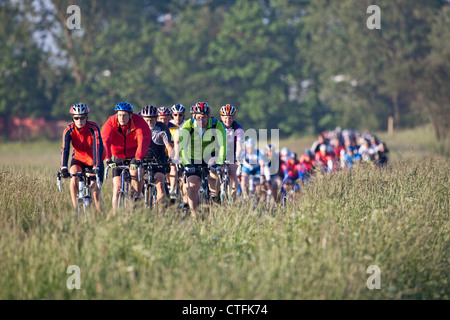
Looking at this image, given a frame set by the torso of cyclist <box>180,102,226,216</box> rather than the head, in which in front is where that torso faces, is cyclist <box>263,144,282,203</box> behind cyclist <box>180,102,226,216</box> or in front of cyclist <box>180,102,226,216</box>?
behind

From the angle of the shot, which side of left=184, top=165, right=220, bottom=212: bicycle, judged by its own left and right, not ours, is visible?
front

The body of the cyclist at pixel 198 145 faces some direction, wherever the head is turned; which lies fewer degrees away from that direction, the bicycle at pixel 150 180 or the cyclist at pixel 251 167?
the bicycle

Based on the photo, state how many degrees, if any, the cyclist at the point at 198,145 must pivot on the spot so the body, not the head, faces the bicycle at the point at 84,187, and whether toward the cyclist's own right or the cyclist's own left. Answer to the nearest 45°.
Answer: approximately 45° to the cyclist's own right

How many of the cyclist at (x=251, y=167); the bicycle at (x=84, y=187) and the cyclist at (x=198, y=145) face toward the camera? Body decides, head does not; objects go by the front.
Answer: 3

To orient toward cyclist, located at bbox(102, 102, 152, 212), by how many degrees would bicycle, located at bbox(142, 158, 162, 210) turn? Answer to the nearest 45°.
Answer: approximately 45° to its right

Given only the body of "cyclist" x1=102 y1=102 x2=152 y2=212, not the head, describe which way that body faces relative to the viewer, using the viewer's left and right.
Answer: facing the viewer

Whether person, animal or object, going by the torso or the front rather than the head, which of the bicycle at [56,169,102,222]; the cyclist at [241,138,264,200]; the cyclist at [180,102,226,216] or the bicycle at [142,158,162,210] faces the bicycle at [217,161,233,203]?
the cyclist at [241,138,264,200]

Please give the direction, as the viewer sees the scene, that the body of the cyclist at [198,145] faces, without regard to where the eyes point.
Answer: toward the camera

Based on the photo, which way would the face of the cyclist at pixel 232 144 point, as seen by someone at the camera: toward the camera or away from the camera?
toward the camera
